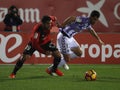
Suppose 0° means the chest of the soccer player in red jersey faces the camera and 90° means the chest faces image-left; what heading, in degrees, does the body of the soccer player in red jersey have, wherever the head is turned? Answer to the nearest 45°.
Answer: approximately 315°
